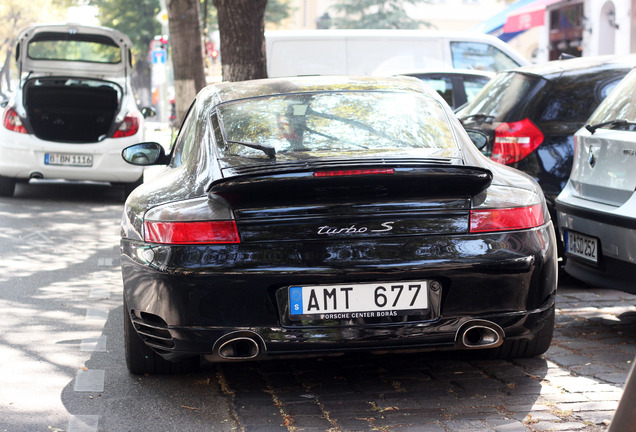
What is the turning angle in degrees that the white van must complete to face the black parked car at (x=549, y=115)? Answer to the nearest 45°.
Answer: approximately 90° to its right

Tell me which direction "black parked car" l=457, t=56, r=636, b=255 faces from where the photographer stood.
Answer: facing away from the viewer and to the right of the viewer

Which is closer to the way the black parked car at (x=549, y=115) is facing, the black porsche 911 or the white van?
the white van

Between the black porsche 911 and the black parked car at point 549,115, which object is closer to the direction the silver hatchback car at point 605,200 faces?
the black parked car

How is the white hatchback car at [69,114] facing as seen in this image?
away from the camera

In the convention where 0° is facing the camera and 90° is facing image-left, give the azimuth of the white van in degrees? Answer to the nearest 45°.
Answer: approximately 270°

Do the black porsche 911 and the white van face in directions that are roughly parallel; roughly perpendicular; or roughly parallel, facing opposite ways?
roughly perpendicular

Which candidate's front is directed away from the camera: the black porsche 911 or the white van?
the black porsche 911

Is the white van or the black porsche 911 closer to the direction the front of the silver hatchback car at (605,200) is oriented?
the white van

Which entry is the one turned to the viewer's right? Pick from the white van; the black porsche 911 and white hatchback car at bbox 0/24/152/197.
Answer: the white van

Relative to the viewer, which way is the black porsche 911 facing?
away from the camera

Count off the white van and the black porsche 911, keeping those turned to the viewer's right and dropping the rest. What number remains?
1
